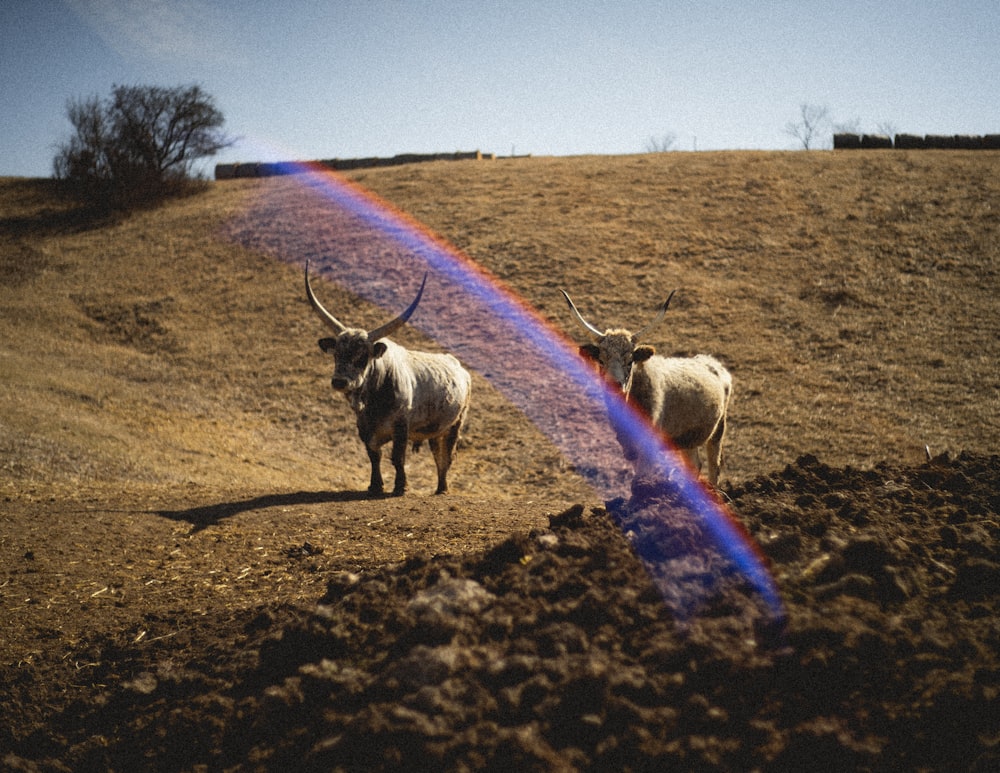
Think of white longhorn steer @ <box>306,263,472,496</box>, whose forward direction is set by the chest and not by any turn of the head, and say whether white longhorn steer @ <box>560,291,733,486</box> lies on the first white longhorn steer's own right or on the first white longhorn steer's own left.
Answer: on the first white longhorn steer's own left

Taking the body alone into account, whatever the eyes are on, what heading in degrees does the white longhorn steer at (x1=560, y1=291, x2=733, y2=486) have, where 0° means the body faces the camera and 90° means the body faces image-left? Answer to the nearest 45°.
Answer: approximately 45°

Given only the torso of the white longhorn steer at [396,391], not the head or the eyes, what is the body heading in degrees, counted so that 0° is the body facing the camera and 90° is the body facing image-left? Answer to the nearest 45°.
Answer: approximately 45°
